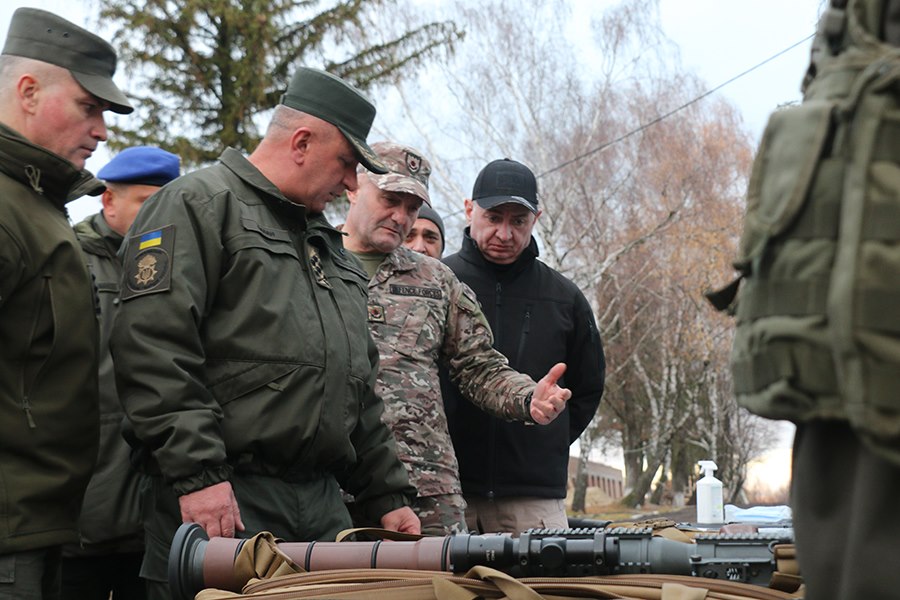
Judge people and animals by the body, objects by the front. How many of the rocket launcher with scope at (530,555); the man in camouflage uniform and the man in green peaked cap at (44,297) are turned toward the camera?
1

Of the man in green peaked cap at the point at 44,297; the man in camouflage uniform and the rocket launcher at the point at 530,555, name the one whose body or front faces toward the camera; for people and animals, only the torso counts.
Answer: the man in camouflage uniform

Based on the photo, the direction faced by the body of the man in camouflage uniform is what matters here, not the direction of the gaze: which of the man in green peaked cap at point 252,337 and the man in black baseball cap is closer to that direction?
the man in green peaked cap

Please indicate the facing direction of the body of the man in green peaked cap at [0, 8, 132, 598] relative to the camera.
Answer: to the viewer's right

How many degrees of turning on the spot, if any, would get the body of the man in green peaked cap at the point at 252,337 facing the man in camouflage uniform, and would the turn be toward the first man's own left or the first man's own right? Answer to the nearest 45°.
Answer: approximately 90° to the first man's own left

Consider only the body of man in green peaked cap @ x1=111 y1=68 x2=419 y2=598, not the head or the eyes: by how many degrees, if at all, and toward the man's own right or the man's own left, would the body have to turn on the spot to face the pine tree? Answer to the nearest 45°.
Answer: approximately 135° to the man's own left

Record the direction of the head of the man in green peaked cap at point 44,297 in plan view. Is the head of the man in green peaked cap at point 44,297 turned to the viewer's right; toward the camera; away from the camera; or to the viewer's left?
to the viewer's right

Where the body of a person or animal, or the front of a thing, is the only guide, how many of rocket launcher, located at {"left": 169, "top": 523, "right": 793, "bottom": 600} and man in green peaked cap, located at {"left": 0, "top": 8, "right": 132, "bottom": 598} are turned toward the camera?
0

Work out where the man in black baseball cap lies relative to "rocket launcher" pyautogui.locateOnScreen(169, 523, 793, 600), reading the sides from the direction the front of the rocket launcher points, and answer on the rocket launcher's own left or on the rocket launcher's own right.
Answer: on the rocket launcher's own left
